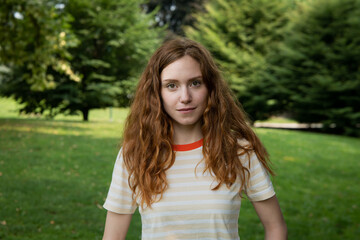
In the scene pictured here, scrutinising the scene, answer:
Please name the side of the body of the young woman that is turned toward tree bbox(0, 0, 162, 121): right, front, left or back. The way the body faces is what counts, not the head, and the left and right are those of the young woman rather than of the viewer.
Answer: back

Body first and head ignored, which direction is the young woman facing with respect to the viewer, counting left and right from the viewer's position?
facing the viewer

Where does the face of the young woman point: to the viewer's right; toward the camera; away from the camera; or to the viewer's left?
toward the camera
